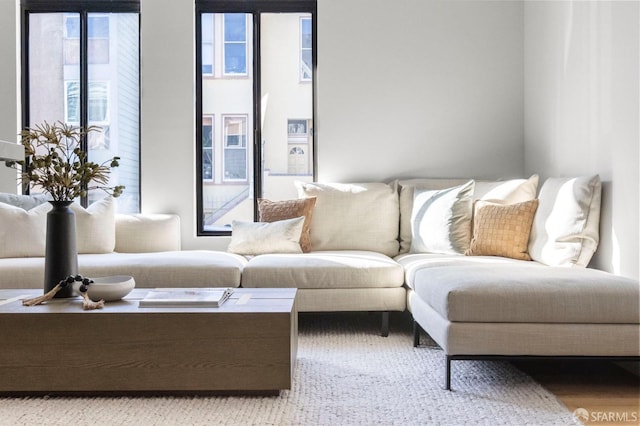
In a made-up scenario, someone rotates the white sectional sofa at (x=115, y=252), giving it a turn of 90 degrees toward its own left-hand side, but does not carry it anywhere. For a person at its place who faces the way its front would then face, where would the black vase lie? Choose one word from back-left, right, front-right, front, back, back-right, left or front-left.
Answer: right

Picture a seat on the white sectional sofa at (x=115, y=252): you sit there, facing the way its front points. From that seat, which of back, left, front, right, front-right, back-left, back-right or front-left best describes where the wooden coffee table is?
front

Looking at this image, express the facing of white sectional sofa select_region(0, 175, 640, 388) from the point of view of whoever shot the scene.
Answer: facing the viewer

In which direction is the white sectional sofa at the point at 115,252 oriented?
toward the camera
